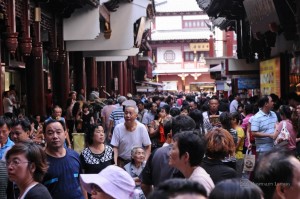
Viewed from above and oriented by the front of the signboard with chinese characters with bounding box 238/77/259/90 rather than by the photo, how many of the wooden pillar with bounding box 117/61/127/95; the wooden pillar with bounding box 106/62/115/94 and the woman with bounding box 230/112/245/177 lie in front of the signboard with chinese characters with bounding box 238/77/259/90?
1

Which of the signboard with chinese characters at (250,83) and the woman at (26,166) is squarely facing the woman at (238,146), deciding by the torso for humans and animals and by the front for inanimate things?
the signboard with chinese characters

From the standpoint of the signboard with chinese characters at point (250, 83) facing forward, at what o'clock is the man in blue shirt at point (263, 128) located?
The man in blue shirt is roughly at 12 o'clock from the signboard with chinese characters.

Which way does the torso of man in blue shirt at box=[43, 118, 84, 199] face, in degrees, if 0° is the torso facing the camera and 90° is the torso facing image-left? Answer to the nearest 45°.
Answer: approximately 0°
